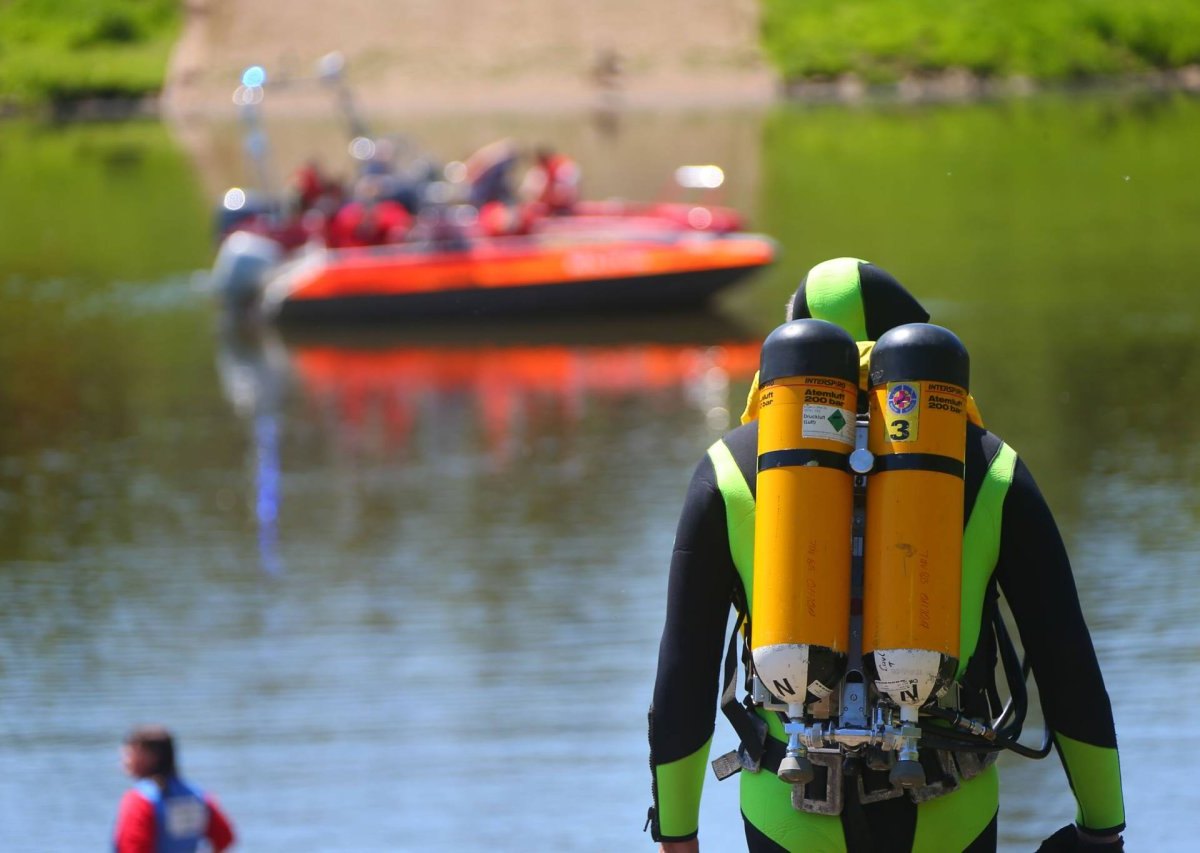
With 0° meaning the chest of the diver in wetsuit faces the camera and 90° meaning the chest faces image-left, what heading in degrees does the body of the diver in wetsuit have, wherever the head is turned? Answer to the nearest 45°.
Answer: approximately 180°

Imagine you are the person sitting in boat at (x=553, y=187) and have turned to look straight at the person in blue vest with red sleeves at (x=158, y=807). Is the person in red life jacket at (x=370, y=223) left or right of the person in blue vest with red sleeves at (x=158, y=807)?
right

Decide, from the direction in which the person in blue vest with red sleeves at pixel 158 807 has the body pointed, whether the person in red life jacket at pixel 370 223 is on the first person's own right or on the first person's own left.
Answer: on the first person's own right

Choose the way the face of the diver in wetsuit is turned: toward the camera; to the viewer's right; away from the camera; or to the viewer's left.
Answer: away from the camera

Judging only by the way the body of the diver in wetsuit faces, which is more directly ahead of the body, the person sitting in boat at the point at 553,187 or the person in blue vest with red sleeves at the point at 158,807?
the person sitting in boat

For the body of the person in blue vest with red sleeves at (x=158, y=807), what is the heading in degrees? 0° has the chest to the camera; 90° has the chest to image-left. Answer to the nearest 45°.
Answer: approximately 135°

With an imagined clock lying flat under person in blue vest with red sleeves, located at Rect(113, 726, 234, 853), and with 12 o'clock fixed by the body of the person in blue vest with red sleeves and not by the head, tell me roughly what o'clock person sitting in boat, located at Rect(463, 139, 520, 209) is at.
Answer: The person sitting in boat is roughly at 2 o'clock from the person in blue vest with red sleeves.

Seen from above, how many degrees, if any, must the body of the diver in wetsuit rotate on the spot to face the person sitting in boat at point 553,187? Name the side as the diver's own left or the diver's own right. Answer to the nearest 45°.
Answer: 0° — they already face them

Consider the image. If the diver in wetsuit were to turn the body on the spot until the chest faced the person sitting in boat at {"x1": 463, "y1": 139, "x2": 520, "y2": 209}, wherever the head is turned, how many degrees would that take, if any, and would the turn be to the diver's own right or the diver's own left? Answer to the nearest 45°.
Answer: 0° — they already face them

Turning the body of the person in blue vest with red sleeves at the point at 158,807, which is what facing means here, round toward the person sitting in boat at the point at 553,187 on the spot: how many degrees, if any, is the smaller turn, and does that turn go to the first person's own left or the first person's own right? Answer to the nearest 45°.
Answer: approximately 45° to the first person's own right
